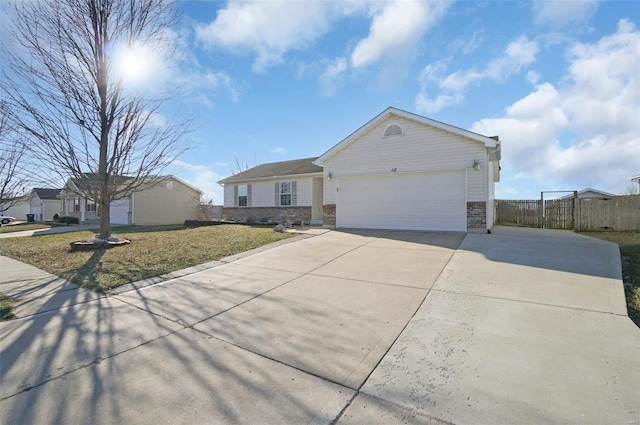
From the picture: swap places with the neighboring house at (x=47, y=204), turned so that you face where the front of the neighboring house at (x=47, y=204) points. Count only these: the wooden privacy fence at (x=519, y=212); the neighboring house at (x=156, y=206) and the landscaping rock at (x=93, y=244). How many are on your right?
0

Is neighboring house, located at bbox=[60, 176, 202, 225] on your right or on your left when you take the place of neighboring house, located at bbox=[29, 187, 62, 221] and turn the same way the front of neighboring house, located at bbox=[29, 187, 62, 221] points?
on your left

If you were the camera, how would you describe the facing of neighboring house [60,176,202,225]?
facing the viewer and to the left of the viewer

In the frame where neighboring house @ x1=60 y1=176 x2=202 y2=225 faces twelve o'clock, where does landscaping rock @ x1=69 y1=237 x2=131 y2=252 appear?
The landscaping rock is roughly at 11 o'clock from the neighboring house.

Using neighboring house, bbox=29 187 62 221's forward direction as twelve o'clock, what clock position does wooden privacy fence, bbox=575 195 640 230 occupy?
The wooden privacy fence is roughly at 10 o'clock from the neighboring house.

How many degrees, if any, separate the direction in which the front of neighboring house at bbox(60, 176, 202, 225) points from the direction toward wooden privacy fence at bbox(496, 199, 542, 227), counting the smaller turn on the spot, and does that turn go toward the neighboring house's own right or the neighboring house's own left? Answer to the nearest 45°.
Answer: approximately 90° to the neighboring house's own left

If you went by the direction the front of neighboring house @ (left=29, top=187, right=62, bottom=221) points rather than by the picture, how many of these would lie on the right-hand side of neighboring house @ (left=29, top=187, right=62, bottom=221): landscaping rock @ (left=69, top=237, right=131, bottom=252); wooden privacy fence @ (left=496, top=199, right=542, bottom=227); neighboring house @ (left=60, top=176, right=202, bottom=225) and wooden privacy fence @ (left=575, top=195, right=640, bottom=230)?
0

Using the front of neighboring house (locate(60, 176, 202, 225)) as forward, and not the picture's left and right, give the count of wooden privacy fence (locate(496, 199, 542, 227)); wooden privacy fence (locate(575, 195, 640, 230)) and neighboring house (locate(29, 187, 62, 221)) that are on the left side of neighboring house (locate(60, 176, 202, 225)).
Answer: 2

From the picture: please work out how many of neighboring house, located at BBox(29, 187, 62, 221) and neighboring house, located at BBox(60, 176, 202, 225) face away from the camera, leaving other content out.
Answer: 0

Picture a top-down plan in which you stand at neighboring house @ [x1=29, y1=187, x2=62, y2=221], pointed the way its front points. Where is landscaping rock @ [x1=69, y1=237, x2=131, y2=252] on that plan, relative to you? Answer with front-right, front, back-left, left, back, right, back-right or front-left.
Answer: front-left

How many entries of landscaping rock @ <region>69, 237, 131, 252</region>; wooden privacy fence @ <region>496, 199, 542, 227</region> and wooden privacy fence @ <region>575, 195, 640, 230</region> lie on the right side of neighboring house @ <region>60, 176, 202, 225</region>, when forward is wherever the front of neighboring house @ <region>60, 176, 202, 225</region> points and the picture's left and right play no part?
0

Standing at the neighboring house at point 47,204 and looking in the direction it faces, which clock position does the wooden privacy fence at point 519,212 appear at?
The wooden privacy fence is roughly at 10 o'clock from the neighboring house.

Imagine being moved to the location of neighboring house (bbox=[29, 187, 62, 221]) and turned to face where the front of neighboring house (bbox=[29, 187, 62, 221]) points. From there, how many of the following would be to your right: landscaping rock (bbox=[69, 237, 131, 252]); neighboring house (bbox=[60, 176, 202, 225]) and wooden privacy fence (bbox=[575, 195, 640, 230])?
0

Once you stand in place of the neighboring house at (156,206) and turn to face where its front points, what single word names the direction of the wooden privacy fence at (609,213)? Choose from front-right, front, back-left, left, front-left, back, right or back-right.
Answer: left

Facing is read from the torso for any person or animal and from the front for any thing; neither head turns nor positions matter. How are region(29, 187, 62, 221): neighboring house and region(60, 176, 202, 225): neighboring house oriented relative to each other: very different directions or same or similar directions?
same or similar directions

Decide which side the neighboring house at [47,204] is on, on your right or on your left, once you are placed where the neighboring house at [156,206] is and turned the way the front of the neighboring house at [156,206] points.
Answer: on your right

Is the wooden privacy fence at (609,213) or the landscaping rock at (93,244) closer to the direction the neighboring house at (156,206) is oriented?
the landscaping rock
